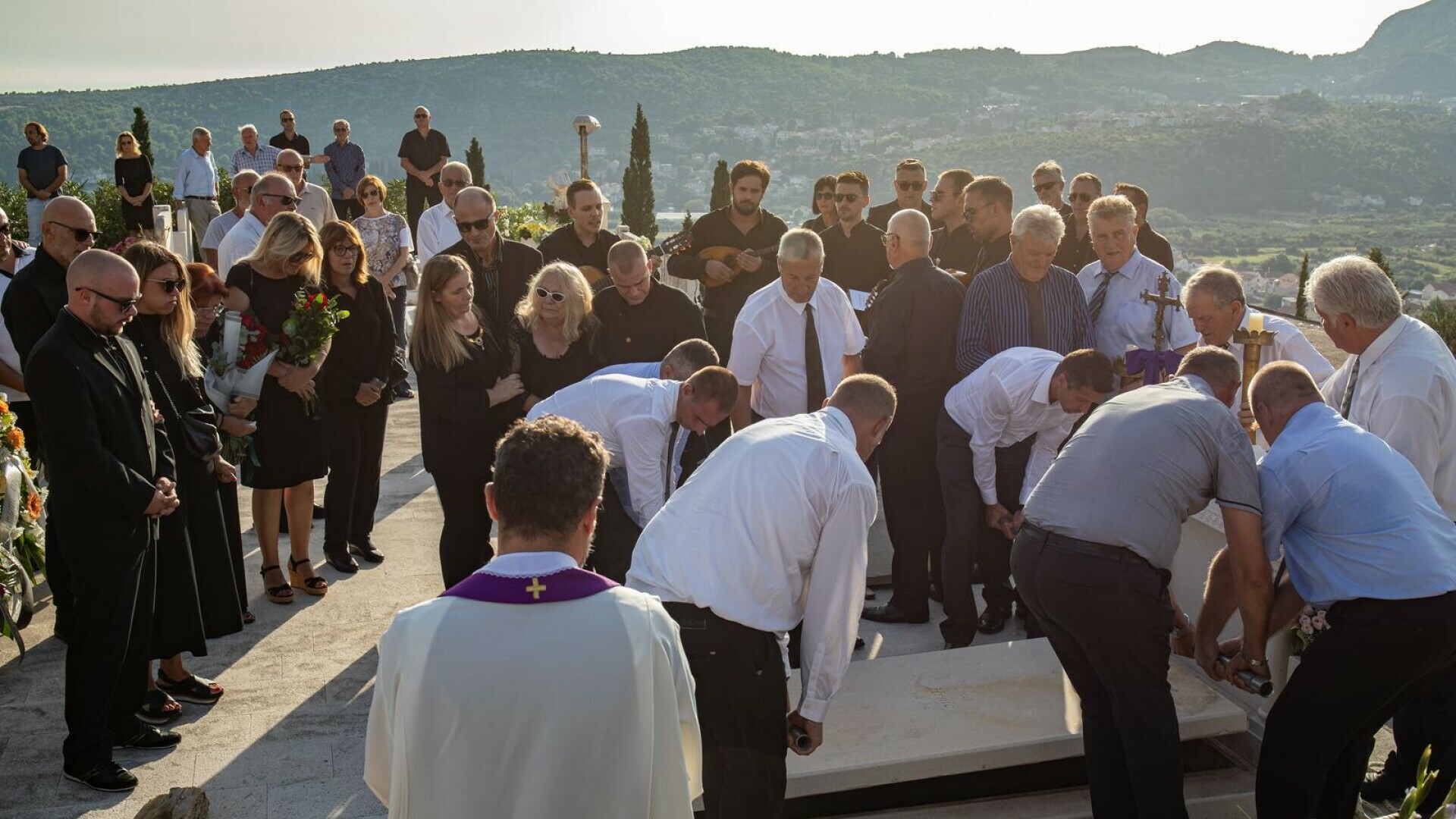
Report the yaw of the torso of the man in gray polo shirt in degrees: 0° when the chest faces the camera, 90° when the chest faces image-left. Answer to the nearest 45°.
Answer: approximately 225°

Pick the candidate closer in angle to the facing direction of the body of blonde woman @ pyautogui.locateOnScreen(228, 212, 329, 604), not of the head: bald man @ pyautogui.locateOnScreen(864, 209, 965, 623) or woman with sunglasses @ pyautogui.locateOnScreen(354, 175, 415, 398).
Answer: the bald man

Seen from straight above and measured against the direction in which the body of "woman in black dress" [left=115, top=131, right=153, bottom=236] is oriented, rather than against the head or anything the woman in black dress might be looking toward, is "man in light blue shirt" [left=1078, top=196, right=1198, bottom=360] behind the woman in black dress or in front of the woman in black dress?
in front

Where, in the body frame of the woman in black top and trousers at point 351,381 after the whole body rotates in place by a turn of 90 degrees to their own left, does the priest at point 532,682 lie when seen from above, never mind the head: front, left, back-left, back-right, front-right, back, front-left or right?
back-right

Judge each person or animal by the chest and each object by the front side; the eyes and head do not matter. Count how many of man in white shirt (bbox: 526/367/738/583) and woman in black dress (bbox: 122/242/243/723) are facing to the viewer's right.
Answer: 2

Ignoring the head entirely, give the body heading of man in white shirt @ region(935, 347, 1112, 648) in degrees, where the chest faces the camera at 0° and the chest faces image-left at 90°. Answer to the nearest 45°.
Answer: approximately 315°

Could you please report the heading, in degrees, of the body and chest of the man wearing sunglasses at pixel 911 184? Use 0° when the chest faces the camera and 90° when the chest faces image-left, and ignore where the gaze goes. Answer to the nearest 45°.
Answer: approximately 0°

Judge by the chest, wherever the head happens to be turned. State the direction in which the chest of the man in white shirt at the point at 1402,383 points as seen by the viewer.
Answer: to the viewer's left

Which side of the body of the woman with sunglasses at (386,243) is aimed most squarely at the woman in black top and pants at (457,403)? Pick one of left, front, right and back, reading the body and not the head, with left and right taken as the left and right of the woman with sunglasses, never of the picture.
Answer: front

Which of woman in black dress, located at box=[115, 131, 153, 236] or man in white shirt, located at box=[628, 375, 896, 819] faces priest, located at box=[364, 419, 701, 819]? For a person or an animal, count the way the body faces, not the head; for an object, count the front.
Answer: the woman in black dress

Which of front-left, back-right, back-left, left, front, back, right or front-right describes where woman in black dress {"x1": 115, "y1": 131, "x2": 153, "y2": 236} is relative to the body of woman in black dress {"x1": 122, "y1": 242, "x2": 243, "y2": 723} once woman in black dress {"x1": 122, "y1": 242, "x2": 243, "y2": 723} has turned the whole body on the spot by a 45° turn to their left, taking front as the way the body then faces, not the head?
front-left
